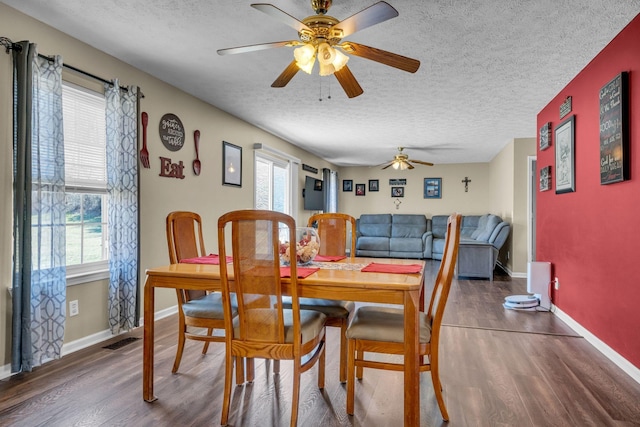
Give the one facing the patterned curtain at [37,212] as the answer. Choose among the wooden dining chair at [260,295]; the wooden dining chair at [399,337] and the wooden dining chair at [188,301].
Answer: the wooden dining chair at [399,337]

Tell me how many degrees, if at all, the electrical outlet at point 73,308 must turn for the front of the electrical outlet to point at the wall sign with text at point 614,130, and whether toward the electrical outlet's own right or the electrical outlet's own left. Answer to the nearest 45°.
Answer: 0° — it already faces it

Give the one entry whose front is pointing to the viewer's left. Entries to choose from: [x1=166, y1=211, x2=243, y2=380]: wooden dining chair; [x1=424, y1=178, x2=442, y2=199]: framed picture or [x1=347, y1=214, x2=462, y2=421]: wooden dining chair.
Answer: [x1=347, y1=214, x2=462, y2=421]: wooden dining chair

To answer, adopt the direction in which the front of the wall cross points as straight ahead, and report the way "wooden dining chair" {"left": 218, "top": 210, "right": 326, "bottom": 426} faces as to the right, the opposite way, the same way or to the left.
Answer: the opposite way

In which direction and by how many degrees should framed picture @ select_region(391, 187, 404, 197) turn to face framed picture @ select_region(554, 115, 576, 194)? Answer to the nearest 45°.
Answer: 0° — it already faces it

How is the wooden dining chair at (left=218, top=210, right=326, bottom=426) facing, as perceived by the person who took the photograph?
facing away from the viewer and to the right of the viewer

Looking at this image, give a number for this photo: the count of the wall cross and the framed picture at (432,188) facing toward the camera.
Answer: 2

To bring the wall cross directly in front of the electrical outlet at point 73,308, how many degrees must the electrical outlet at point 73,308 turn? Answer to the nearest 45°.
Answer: approximately 45° to its left

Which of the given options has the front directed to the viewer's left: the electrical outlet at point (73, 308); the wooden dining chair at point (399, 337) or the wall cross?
the wooden dining chair

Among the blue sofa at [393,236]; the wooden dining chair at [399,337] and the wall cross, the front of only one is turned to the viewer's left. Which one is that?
the wooden dining chair

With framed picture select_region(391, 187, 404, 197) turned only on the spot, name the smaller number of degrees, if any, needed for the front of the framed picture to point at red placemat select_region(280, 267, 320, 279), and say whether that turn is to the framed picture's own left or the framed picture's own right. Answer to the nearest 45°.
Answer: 0° — it already faces it

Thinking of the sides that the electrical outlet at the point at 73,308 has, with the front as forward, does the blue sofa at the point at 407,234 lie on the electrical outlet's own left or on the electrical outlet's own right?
on the electrical outlet's own left

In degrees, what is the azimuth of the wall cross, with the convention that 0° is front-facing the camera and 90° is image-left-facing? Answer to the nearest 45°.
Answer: approximately 0°
